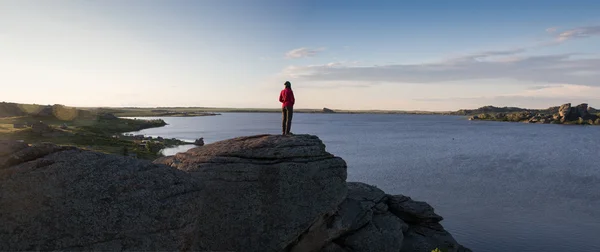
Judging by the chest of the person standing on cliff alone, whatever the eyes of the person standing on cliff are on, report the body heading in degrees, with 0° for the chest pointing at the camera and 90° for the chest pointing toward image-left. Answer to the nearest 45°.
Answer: approximately 180°
